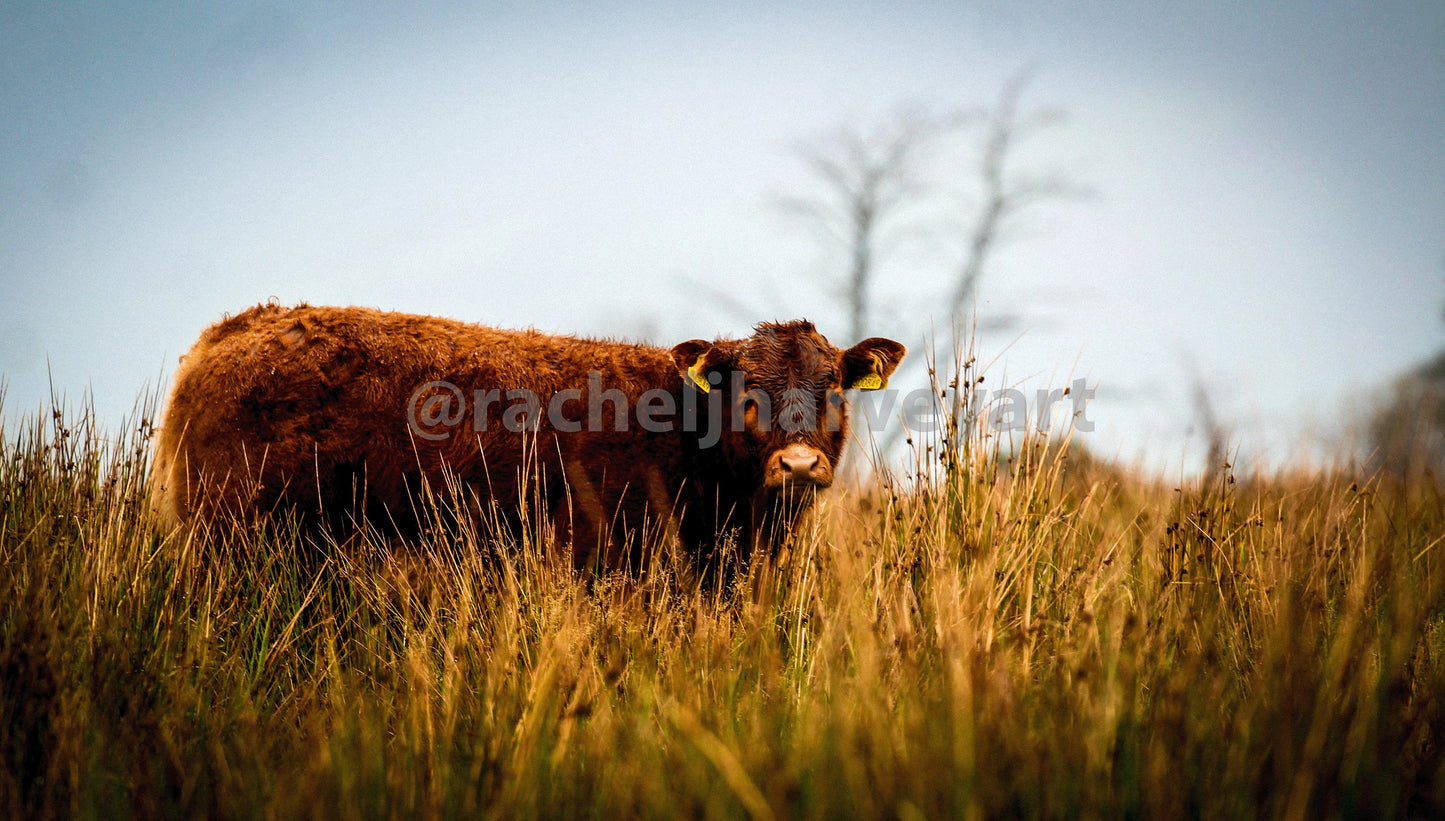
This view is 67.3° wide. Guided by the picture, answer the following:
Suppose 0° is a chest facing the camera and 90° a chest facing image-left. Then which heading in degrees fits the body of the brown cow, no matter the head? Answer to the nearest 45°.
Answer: approximately 270°
